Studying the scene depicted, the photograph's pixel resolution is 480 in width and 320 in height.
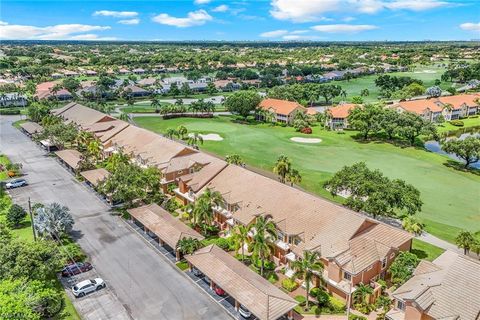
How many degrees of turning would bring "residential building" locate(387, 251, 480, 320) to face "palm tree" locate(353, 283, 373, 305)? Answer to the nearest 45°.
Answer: approximately 45° to its right

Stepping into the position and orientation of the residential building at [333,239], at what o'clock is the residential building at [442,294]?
the residential building at [442,294] is roughly at 9 o'clock from the residential building at [333,239].

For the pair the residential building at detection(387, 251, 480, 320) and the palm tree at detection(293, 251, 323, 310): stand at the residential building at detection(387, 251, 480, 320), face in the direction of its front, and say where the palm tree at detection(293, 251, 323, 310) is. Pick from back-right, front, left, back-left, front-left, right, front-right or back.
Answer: front-right

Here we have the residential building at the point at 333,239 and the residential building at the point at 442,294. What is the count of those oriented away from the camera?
0

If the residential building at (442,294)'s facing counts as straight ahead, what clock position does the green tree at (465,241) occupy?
The green tree is roughly at 5 o'clock from the residential building.

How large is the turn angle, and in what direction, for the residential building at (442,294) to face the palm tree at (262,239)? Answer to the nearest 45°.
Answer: approximately 45° to its right

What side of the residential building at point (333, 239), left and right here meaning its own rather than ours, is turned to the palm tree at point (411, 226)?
back

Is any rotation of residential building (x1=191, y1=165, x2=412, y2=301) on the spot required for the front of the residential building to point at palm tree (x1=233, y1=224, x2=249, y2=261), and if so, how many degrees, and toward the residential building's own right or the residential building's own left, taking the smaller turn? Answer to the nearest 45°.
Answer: approximately 45° to the residential building's own right

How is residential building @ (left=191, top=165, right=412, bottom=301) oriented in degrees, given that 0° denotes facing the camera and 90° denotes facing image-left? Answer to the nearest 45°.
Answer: approximately 45°

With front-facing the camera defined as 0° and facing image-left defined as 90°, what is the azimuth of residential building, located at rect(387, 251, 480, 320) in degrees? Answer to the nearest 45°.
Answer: approximately 45°

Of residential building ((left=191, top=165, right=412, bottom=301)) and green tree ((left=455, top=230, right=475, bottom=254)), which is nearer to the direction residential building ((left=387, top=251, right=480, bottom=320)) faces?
the residential building

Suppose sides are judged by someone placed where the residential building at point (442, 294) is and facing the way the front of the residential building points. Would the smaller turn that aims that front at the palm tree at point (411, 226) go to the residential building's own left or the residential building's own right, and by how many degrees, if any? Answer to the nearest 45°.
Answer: approximately 135° to the residential building's own right

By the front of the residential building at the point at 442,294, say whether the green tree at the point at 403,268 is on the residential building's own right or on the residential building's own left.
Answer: on the residential building's own right

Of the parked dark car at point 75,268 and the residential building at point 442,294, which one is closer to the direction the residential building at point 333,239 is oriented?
the parked dark car
